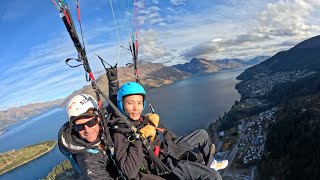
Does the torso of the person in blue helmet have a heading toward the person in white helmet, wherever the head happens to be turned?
no

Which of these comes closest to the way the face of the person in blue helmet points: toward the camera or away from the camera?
toward the camera

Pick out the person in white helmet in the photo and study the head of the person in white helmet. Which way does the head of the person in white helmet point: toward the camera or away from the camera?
toward the camera

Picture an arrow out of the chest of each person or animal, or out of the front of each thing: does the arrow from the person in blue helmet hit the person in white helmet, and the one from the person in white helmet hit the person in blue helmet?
no

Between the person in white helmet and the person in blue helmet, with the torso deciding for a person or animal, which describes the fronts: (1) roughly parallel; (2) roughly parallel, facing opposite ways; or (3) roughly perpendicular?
roughly parallel

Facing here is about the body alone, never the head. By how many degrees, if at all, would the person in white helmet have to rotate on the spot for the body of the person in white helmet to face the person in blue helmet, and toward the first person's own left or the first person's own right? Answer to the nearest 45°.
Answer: approximately 45° to the first person's own left

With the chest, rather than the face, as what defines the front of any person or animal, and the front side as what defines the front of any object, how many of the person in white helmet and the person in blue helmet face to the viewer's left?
0
